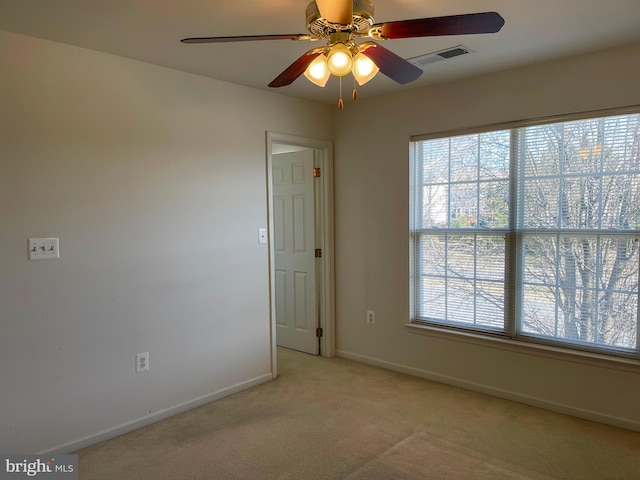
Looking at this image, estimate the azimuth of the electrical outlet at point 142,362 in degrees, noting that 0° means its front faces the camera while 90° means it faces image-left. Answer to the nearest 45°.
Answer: approximately 0°

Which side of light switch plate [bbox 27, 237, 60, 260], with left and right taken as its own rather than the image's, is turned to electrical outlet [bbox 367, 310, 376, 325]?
left

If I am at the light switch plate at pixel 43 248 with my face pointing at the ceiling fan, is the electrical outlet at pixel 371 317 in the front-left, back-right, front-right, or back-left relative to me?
front-left

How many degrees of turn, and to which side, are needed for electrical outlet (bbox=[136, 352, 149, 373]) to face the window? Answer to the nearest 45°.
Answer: approximately 90° to its left

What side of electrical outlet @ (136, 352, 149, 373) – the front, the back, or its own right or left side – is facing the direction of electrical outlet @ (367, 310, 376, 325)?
left

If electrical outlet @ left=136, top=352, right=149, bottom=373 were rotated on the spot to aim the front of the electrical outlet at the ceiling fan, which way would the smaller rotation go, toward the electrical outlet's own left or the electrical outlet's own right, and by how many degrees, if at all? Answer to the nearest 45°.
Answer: approximately 45° to the electrical outlet's own left

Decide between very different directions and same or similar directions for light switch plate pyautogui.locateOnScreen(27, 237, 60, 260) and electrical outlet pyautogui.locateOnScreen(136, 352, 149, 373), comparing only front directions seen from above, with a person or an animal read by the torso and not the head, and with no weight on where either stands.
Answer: same or similar directions
